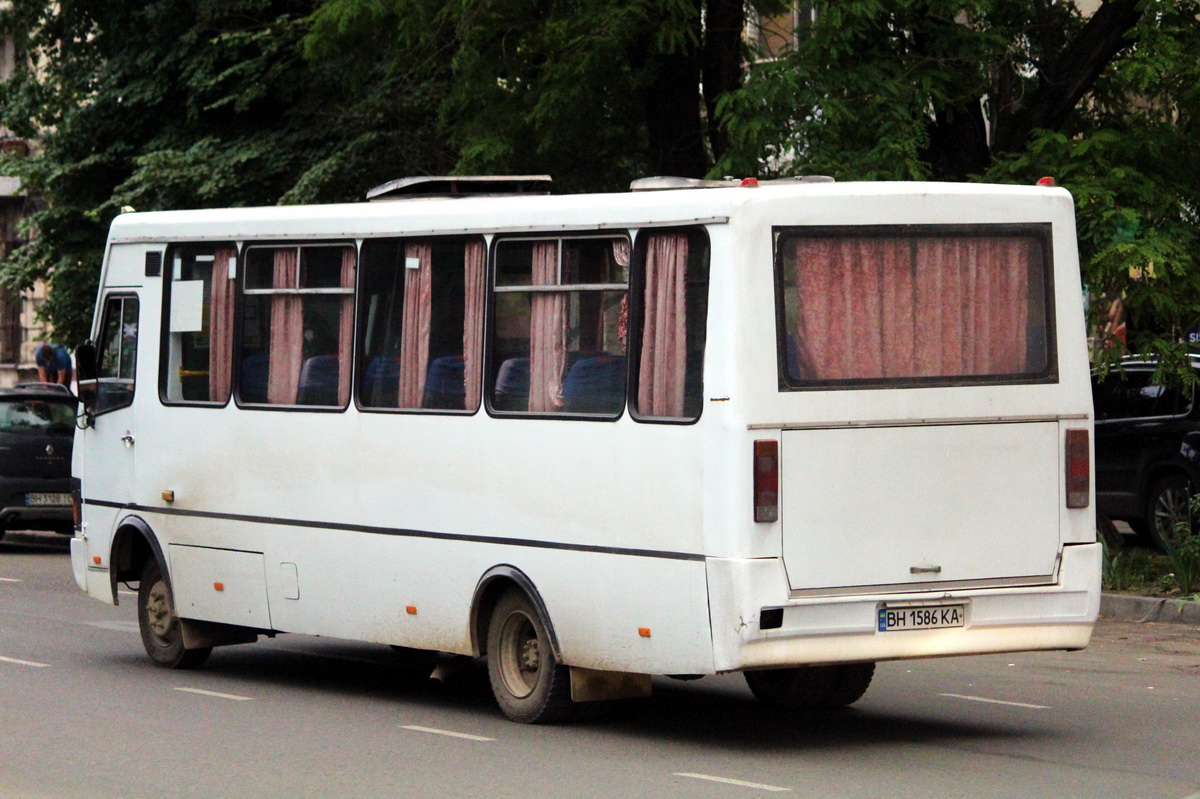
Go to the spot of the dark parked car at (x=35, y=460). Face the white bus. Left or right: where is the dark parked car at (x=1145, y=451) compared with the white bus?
left

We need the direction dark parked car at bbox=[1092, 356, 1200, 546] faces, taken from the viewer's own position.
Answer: facing away from the viewer and to the left of the viewer

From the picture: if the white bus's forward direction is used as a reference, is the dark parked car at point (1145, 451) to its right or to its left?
on its right

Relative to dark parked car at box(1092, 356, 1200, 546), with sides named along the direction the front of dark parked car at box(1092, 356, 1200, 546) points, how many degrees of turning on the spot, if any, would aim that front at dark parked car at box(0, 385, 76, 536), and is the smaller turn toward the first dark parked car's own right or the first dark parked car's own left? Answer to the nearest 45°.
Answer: approximately 45° to the first dark parked car's own left

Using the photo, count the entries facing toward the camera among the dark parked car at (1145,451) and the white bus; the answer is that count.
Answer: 0

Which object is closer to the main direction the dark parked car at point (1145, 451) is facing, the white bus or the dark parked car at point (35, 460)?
the dark parked car

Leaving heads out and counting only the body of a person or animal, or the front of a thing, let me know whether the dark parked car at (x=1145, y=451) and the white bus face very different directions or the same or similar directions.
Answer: same or similar directions

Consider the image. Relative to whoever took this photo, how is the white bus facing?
facing away from the viewer and to the left of the viewer
